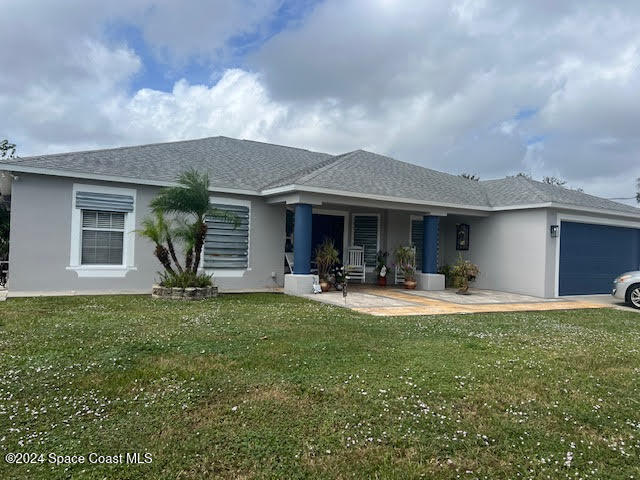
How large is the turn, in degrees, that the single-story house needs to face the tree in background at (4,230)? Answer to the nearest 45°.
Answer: approximately 135° to its right

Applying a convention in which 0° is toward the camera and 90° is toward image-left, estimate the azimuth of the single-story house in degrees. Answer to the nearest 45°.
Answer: approximately 315°

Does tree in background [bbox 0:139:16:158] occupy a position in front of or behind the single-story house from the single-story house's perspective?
behind

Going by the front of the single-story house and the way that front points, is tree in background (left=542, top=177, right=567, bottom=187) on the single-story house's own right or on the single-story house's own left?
on the single-story house's own left
